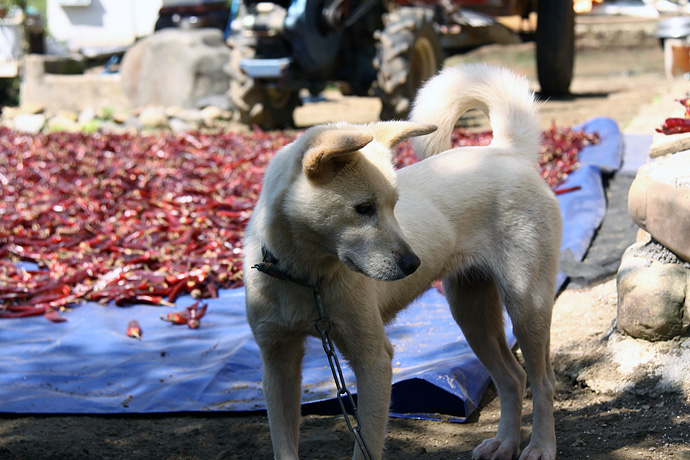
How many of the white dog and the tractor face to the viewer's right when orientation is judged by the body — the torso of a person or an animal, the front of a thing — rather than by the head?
0

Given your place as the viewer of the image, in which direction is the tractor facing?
facing the viewer and to the left of the viewer

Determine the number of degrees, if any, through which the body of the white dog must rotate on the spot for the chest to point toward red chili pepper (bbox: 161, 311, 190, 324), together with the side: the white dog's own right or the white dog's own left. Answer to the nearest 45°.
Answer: approximately 90° to the white dog's own right

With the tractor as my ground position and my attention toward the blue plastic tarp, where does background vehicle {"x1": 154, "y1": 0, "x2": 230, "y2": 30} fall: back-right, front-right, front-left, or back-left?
back-right

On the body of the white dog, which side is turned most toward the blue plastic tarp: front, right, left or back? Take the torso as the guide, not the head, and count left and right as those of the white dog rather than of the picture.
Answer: right

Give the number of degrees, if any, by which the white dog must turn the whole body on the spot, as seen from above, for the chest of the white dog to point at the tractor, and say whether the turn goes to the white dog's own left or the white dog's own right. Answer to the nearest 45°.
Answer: approximately 135° to the white dog's own right

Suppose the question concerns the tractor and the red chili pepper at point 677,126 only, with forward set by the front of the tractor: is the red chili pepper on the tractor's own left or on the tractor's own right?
on the tractor's own left
